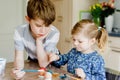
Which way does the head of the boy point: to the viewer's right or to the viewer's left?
to the viewer's right

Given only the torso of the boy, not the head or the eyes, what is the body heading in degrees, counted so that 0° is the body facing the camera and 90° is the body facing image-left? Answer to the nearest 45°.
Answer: approximately 0°

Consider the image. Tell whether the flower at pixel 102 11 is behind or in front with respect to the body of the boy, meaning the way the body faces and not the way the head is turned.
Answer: behind

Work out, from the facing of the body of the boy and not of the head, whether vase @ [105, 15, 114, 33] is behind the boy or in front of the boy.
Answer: behind
